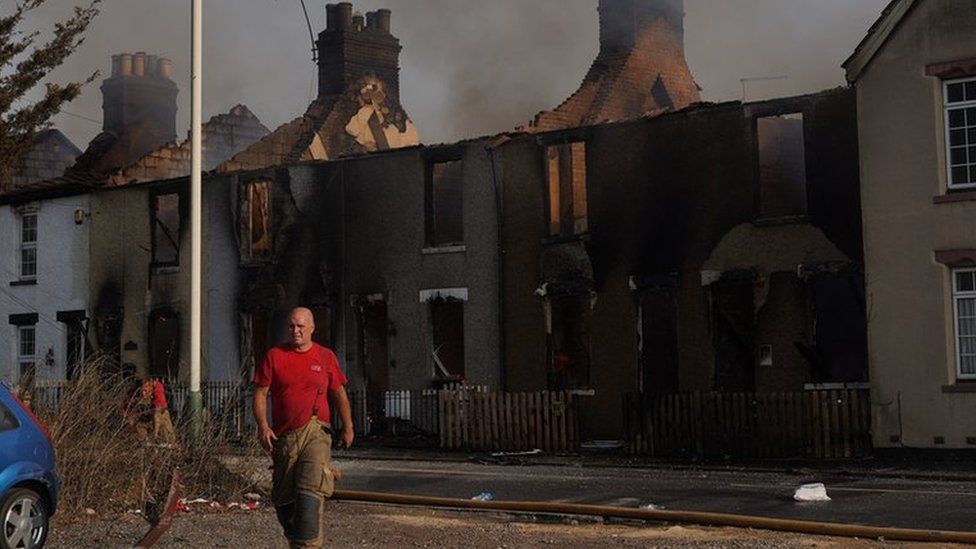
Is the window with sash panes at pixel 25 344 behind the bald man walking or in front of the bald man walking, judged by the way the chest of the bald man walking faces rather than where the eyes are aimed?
behind

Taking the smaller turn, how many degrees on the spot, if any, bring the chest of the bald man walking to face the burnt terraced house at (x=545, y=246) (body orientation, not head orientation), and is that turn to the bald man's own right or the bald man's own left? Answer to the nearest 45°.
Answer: approximately 180°

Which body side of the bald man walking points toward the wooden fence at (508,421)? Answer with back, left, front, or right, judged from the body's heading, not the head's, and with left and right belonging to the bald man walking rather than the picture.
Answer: back

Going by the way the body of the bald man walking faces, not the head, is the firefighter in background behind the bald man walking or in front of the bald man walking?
behind

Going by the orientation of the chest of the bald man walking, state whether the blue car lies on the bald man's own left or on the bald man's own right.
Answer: on the bald man's own right

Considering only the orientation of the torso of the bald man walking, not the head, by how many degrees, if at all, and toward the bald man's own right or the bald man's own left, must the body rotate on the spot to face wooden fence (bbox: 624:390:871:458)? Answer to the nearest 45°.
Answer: approximately 135° to the bald man's own left

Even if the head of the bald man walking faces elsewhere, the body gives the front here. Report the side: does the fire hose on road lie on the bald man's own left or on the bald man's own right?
on the bald man's own left

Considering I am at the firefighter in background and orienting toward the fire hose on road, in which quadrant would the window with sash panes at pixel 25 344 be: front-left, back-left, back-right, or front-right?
back-left

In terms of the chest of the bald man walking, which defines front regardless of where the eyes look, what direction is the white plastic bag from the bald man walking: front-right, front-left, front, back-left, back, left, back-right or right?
back-left

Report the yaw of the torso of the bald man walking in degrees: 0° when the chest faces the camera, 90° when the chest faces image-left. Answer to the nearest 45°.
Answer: approximately 0°
